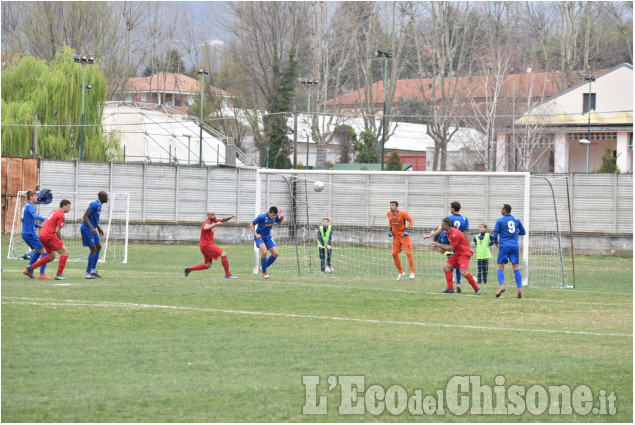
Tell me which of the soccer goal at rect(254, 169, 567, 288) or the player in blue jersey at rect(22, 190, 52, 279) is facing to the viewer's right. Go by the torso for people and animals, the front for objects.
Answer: the player in blue jersey

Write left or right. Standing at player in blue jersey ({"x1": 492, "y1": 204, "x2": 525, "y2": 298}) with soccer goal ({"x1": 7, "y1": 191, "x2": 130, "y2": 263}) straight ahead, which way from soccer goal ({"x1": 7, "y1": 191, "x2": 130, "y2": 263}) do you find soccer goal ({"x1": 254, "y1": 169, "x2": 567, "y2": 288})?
right

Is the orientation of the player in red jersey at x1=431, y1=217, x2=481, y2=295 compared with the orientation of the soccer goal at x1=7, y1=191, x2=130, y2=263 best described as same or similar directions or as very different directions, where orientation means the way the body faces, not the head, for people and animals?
very different directions

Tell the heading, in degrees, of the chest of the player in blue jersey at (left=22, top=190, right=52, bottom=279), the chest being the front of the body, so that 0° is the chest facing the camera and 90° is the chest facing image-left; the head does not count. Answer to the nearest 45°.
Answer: approximately 270°

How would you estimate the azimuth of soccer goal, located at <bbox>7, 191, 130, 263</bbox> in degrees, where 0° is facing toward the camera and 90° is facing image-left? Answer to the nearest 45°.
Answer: approximately 315°

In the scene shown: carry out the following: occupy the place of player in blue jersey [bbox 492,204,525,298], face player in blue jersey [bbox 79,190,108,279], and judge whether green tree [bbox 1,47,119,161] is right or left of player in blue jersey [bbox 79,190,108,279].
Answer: right

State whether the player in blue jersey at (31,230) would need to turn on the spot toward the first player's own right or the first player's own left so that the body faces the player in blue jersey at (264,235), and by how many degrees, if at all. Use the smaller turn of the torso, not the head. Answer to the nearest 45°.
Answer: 0° — they already face them

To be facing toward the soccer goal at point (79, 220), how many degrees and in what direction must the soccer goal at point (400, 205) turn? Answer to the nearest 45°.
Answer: approximately 45° to its right

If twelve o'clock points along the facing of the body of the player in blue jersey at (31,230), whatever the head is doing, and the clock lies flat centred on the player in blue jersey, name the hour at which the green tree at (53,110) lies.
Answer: The green tree is roughly at 9 o'clock from the player in blue jersey.
